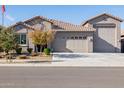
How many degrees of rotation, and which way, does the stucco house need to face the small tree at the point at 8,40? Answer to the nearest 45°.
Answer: approximately 45° to its right

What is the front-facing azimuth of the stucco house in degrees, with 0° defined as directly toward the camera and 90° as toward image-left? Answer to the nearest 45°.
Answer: approximately 0°
